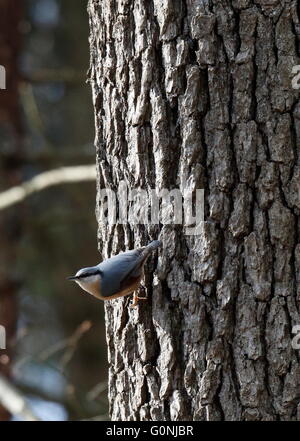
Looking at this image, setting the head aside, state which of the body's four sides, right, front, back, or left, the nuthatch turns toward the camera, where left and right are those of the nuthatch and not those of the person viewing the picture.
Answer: left
